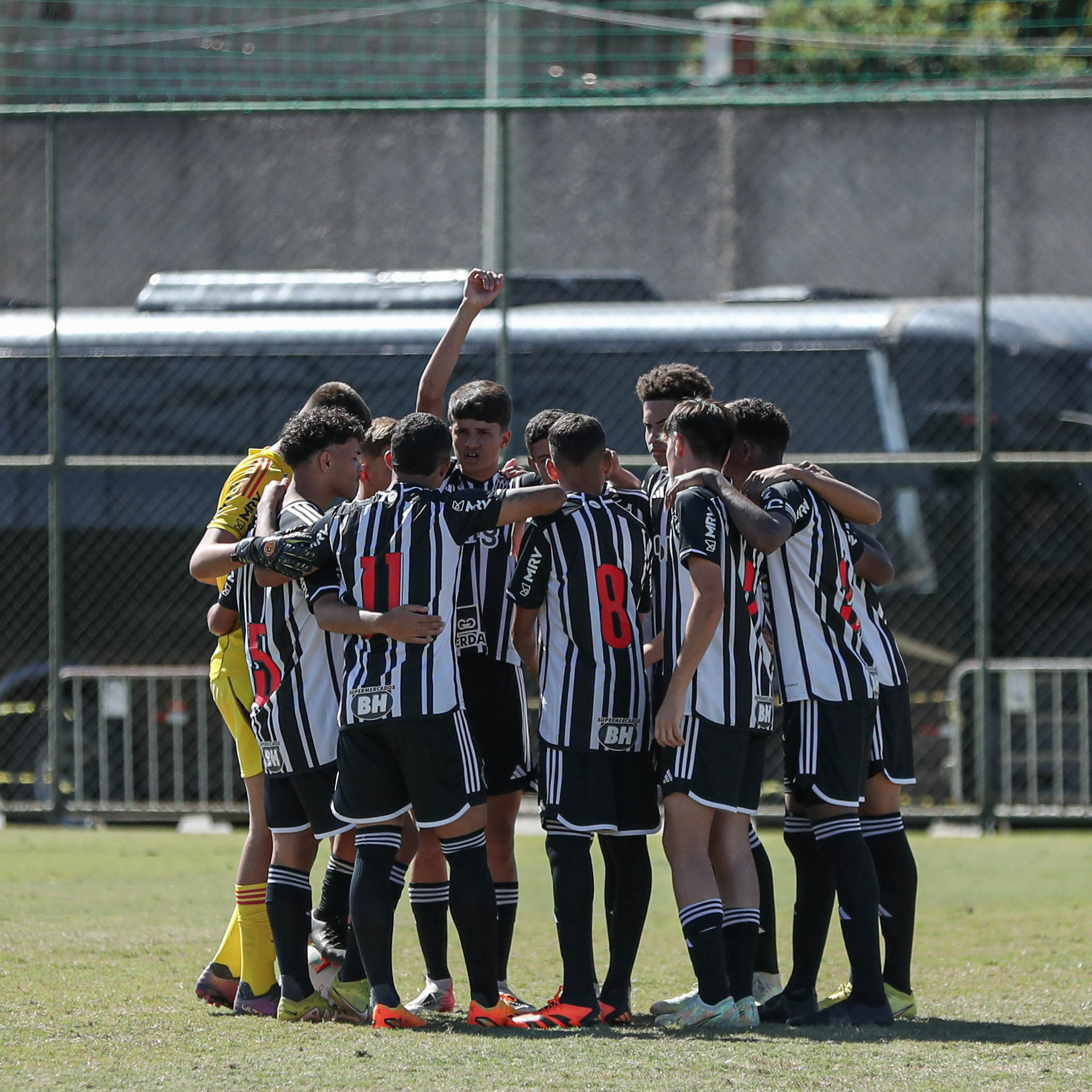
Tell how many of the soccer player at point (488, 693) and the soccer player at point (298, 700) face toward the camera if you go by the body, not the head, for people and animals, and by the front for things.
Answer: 1

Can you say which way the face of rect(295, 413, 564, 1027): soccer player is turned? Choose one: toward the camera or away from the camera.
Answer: away from the camera

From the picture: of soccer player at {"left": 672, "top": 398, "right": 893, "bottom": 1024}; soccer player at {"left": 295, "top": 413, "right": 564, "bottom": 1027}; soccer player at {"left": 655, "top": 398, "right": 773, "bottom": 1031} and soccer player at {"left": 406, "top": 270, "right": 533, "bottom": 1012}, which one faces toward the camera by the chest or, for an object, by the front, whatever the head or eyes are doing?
soccer player at {"left": 406, "top": 270, "right": 533, "bottom": 1012}

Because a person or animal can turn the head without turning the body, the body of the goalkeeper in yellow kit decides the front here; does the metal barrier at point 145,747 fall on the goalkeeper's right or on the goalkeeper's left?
on the goalkeeper's left

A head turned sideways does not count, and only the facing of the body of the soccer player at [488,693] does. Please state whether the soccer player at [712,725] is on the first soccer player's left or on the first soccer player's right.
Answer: on the first soccer player's left

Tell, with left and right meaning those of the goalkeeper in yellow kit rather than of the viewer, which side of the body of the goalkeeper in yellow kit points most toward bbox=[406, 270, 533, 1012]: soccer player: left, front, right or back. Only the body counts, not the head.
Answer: front

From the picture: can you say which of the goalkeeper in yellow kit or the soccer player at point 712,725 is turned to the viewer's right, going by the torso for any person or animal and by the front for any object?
the goalkeeper in yellow kit

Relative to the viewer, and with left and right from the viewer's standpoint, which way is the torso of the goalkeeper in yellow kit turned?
facing to the right of the viewer

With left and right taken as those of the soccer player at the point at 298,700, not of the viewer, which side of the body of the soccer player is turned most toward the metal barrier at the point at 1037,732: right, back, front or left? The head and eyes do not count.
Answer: front

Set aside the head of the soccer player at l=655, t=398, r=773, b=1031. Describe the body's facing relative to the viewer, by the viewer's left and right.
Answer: facing away from the viewer and to the left of the viewer

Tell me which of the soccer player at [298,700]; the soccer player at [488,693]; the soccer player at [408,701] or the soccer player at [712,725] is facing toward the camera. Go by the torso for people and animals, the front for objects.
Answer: the soccer player at [488,693]

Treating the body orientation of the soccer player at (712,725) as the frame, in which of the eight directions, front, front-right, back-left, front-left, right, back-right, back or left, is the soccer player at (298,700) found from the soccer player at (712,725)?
front-left
